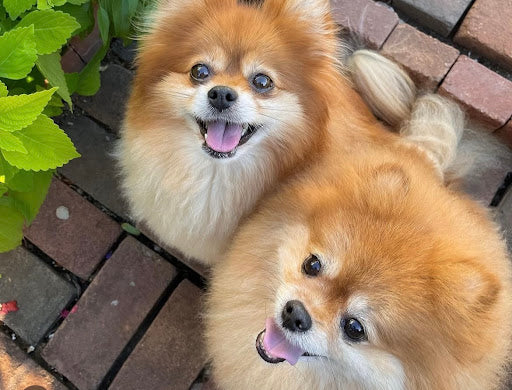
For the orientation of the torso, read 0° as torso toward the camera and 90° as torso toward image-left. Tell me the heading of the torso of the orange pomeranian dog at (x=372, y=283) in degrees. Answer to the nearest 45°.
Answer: approximately 45°

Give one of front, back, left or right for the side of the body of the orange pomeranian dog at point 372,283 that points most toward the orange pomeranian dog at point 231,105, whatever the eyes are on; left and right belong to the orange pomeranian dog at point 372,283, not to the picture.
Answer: right

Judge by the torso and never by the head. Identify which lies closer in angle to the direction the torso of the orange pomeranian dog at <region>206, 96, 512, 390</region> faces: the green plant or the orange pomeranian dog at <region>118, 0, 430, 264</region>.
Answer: the green plant

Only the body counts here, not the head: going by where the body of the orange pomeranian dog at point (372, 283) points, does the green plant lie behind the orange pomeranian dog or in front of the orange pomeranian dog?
in front

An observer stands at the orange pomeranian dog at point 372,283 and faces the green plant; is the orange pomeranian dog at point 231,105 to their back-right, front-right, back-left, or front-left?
front-right
